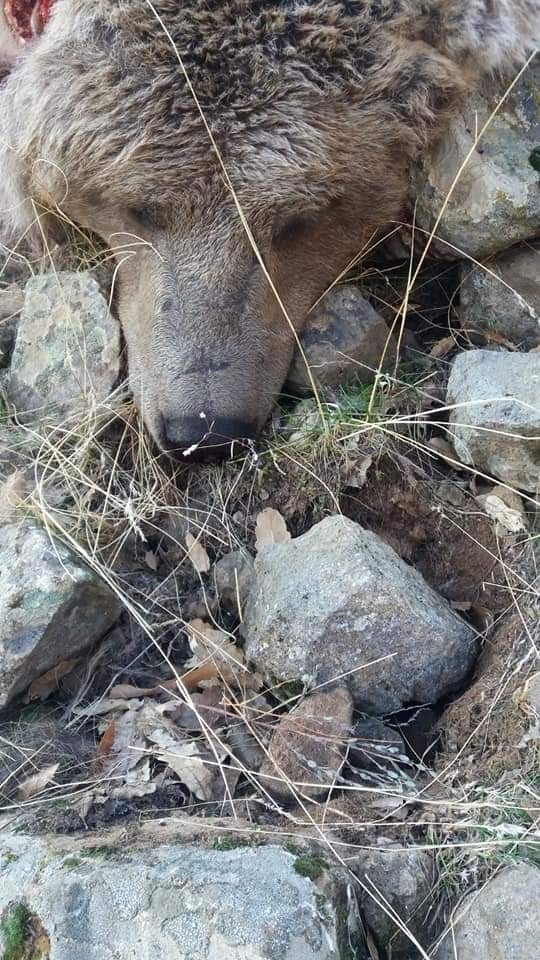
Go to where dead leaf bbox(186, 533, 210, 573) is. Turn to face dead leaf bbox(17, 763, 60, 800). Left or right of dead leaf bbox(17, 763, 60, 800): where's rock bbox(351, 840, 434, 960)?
left

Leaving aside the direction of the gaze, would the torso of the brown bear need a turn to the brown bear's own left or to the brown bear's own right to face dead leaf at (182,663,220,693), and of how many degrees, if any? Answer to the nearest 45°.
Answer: approximately 45° to the brown bear's own right

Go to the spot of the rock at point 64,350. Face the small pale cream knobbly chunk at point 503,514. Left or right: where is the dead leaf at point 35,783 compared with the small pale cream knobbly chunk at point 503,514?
right

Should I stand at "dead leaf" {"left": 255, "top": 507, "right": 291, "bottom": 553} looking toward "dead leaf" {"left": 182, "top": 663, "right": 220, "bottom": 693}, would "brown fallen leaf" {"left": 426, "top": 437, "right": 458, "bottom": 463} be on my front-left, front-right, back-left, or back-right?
back-left

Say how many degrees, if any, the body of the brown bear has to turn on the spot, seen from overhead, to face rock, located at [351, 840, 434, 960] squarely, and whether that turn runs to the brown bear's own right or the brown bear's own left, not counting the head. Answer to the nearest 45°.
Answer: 0° — it already faces it

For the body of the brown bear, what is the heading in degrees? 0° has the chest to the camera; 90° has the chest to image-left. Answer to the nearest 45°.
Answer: approximately 0°

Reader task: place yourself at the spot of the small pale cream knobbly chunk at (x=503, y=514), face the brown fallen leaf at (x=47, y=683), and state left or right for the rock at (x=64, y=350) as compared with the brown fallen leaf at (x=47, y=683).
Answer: right
